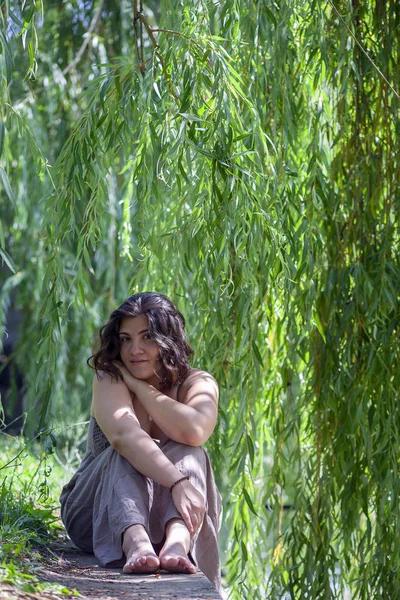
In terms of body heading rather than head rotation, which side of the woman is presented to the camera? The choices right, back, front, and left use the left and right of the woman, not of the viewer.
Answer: front
